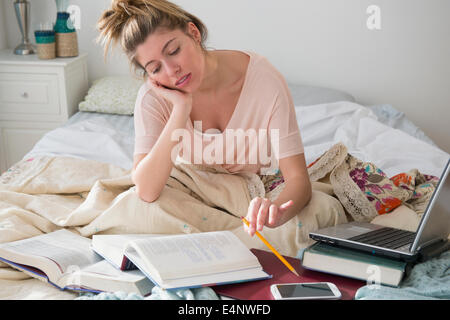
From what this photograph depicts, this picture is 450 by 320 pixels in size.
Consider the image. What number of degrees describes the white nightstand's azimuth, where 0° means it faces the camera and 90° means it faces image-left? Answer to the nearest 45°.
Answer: approximately 0°

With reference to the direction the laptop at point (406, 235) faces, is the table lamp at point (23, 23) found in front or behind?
in front

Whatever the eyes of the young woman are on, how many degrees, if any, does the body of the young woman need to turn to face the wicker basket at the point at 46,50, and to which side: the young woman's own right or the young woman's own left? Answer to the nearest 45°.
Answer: approximately 135° to the young woman's own right

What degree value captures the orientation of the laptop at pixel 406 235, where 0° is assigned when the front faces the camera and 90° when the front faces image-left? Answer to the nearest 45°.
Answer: approximately 135°

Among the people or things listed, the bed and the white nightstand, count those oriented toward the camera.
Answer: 2

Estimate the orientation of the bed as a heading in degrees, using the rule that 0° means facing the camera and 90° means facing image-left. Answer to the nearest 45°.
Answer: approximately 0°

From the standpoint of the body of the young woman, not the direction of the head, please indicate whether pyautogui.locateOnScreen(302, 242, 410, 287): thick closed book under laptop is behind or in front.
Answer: in front

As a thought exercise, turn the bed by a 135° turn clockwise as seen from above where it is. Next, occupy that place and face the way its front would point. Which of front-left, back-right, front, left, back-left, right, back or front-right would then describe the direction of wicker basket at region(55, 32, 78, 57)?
front

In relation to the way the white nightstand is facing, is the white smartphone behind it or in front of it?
in front

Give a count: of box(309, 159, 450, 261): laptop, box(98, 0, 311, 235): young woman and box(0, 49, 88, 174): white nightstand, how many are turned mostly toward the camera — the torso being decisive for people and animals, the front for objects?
2

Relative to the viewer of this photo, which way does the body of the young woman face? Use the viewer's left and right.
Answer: facing the viewer
